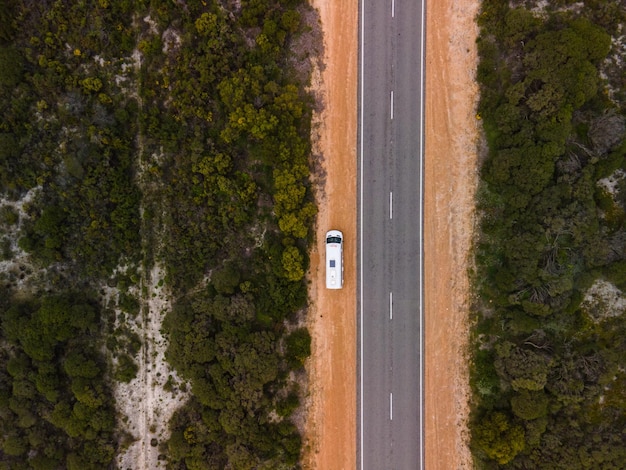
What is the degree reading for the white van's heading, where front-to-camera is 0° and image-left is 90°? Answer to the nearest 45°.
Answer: approximately 180°
